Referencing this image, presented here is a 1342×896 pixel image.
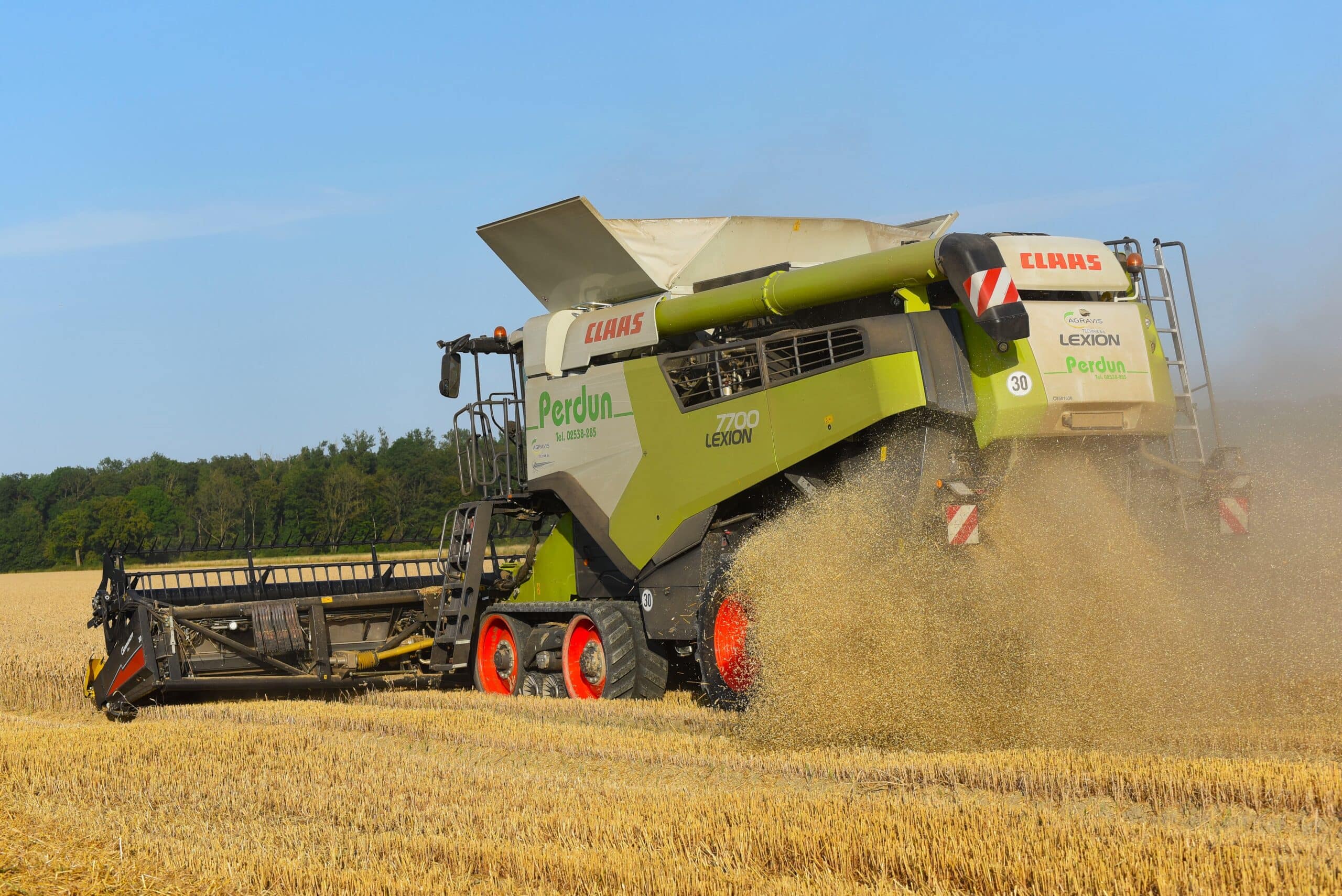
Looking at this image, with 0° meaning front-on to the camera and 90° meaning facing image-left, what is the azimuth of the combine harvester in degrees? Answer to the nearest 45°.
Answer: approximately 135°
